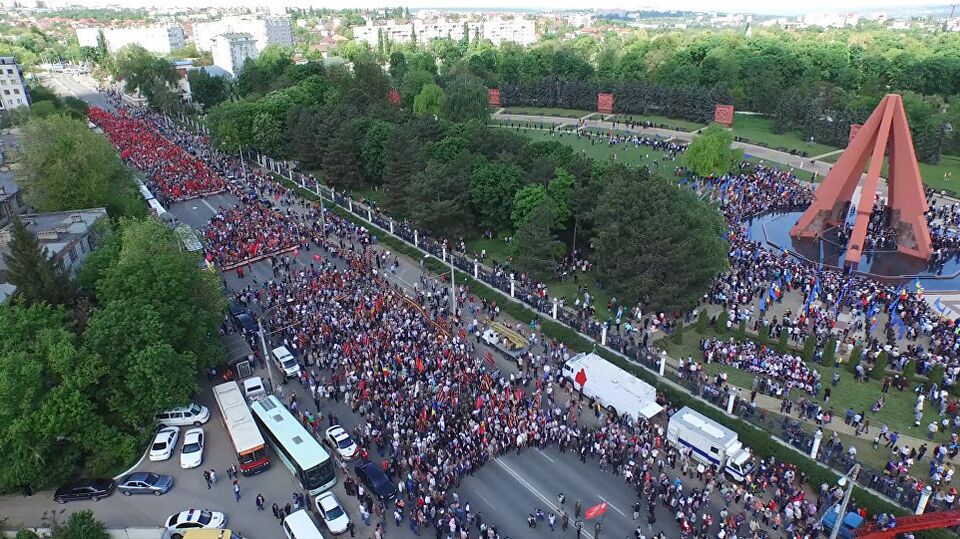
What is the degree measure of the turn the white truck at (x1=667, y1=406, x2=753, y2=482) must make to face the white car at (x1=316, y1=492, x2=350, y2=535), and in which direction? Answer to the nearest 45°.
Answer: approximately 90° to its right

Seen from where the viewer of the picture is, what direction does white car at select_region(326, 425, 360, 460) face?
facing the viewer and to the right of the viewer

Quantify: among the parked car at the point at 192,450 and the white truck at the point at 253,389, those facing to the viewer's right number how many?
0

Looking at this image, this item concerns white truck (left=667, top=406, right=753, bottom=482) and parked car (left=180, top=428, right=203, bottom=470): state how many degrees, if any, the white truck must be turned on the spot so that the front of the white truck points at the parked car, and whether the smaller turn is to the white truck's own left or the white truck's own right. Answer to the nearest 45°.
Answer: approximately 135° to the white truck's own right

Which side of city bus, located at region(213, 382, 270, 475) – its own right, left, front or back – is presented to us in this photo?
front

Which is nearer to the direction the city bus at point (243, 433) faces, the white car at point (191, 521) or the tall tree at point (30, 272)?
the white car

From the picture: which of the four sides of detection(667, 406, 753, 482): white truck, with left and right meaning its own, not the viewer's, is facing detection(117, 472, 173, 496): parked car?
right

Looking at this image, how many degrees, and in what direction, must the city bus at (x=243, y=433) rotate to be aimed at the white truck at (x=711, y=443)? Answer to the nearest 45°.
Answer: approximately 45° to its left

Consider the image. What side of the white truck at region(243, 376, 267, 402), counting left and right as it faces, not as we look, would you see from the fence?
left

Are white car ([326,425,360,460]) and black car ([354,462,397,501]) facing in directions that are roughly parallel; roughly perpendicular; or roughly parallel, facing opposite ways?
roughly parallel

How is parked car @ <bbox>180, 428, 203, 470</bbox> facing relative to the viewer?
toward the camera

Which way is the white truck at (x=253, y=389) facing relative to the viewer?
toward the camera
